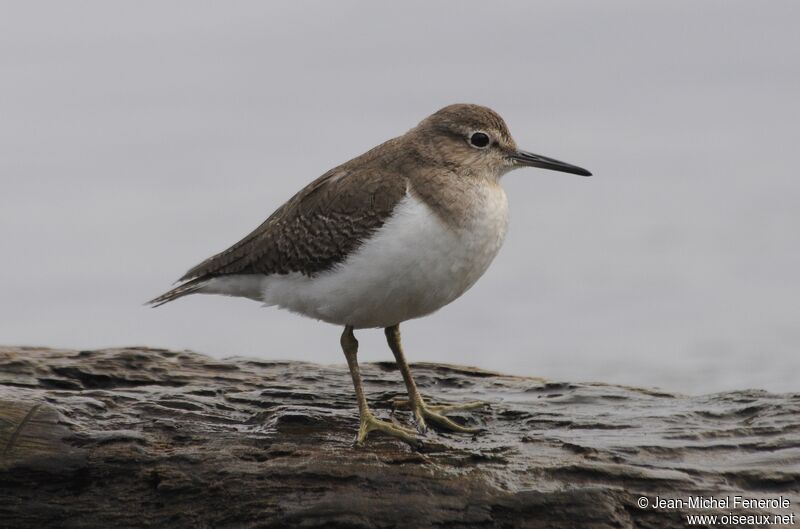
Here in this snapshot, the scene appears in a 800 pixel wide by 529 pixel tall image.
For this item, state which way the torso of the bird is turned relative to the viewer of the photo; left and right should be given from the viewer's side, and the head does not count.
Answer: facing to the right of the viewer
